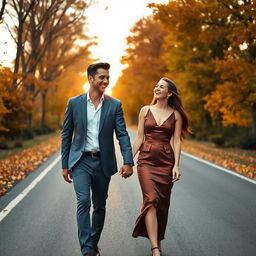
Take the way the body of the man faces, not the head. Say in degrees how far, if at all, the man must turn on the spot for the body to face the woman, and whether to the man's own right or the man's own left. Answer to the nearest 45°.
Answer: approximately 90° to the man's own left

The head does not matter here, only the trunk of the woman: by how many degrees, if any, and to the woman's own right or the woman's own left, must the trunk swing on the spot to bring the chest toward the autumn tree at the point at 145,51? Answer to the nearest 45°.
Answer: approximately 180°

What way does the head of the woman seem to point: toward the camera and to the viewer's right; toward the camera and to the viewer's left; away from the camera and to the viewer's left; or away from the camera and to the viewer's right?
toward the camera and to the viewer's left

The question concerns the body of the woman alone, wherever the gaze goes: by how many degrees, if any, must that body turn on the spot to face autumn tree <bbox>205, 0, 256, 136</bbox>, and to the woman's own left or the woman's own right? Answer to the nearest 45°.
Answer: approximately 180°

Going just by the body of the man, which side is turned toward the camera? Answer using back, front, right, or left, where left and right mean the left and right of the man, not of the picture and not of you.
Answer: front

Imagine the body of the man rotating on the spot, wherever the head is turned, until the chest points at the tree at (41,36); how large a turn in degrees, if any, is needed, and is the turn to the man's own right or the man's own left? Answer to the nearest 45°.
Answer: approximately 180°

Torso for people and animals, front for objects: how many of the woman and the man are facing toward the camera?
2

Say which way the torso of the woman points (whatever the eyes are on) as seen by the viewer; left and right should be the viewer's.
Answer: facing the viewer

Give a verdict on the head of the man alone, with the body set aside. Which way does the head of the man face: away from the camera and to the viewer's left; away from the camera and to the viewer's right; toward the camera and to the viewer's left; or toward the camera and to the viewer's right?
toward the camera and to the viewer's right

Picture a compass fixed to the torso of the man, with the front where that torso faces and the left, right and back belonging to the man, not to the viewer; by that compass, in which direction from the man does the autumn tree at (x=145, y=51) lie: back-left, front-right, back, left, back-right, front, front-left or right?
back
